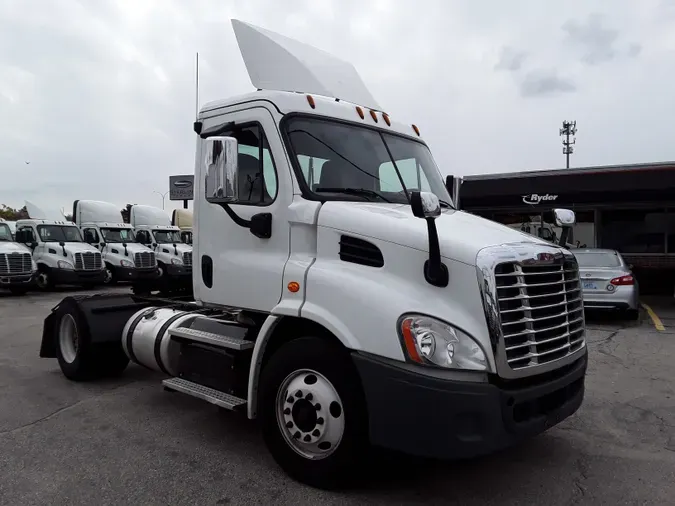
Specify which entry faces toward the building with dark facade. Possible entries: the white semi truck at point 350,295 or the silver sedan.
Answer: the silver sedan

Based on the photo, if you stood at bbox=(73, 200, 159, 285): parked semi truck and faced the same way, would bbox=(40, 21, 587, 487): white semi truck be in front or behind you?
in front

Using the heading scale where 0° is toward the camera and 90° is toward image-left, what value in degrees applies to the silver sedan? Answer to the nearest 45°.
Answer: approximately 180°

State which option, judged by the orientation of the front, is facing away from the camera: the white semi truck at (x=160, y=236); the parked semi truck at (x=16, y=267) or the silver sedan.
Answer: the silver sedan

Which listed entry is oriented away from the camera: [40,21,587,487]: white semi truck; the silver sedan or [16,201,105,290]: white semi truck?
the silver sedan

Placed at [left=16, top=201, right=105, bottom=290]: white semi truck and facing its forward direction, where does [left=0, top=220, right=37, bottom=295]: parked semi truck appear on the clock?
The parked semi truck is roughly at 3 o'clock from the white semi truck.

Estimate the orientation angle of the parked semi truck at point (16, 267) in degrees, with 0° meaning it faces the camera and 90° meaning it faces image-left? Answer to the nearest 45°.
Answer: approximately 315°

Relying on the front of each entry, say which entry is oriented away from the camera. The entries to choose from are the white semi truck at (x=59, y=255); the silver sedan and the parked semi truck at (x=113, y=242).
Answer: the silver sedan

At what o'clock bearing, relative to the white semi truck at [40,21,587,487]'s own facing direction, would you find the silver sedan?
The silver sedan is roughly at 9 o'clock from the white semi truck.

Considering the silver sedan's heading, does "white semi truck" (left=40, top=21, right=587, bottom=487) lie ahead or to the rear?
to the rear

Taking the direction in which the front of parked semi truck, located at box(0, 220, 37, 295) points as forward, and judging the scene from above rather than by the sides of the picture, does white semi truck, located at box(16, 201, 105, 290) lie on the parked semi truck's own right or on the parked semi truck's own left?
on the parked semi truck's own left

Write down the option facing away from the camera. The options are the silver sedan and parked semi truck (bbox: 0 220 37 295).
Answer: the silver sedan
